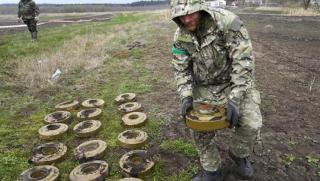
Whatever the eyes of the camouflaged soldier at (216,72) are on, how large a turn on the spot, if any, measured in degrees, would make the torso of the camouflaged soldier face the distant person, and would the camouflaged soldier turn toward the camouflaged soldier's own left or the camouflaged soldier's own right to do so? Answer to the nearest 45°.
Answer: approximately 90° to the camouflaged soldier's own right

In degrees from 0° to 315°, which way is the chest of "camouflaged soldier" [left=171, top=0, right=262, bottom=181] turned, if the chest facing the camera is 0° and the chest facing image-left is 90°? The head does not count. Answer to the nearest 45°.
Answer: approximately 45°

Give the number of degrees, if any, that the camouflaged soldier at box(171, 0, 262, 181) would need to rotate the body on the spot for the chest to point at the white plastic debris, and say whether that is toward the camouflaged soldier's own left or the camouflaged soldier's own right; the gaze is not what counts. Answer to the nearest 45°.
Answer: approximately 90° to the camouflaged soldier's own right
